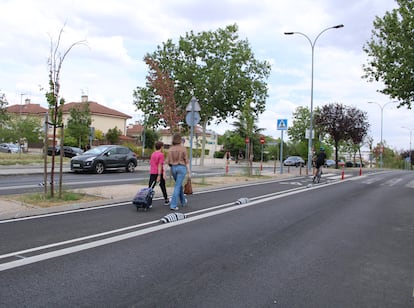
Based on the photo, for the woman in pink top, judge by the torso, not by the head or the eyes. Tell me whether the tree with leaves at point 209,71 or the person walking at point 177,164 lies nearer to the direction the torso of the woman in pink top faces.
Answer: the tree with leaves

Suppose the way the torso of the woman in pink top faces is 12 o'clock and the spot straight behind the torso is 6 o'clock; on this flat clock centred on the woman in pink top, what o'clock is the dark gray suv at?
The dark gray suv is roughly at 10 o'clock from the woman in pink top.

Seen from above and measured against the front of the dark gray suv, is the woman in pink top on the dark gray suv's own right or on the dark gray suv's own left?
on the dark gray suv's own left

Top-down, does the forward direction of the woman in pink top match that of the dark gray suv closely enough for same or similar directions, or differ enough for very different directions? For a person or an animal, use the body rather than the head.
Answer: very different directions

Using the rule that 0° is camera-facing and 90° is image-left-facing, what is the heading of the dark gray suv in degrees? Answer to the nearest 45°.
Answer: approximately 45°

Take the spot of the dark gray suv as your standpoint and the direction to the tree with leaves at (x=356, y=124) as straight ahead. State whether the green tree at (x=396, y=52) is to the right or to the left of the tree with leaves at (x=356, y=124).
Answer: right

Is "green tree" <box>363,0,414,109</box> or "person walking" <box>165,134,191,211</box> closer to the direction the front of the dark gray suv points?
the person walking

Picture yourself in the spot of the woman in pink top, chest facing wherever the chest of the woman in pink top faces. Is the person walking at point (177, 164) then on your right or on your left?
on your right

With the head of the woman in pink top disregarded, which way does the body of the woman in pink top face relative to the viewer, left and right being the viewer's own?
facing away from the viewer and to the right of the viewer

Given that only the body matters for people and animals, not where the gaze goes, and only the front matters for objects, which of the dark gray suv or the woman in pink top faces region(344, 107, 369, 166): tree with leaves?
the woman in pink top

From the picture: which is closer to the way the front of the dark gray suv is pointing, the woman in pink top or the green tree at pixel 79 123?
the woman in pink top

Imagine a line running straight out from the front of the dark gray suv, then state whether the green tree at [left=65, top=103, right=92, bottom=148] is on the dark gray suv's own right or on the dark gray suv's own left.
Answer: on the dark gray suv's own right

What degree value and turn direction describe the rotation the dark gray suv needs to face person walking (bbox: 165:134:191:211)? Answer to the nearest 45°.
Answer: approximately 45° to its left
